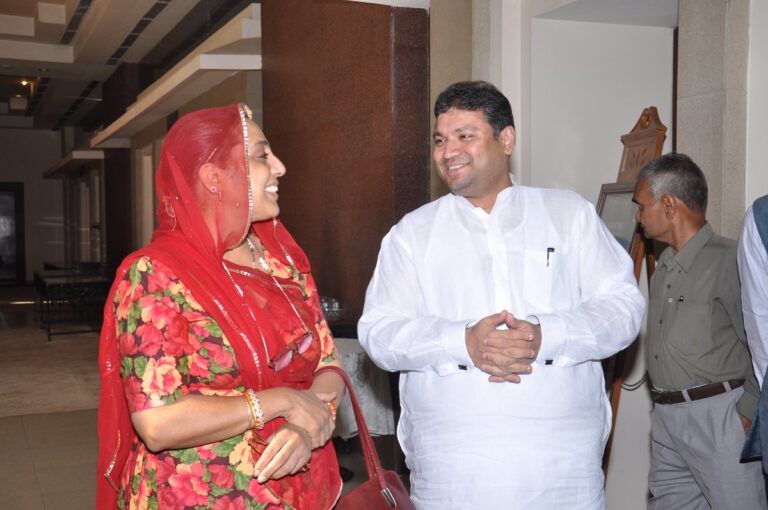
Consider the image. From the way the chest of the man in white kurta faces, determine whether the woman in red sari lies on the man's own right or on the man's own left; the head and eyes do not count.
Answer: on the man's own right

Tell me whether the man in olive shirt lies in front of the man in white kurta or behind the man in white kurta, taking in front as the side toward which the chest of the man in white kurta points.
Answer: behind

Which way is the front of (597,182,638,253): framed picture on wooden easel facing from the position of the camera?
facing the viewer and to the left of the viewer

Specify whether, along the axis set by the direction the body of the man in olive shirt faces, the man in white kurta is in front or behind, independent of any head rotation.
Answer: in front

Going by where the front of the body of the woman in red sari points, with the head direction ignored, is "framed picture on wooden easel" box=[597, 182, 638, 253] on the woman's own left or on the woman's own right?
on the woman's own left

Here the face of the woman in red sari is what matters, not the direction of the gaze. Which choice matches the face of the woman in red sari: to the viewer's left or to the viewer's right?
to the viewer's right

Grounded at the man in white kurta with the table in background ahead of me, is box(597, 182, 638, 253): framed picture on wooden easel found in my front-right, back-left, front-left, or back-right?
front-right

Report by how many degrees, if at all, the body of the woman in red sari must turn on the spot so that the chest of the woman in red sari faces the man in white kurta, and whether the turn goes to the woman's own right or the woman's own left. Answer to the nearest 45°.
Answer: approximately 45° to the woman's own left

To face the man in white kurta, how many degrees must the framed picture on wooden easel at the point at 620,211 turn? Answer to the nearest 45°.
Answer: approximately 45° to its left

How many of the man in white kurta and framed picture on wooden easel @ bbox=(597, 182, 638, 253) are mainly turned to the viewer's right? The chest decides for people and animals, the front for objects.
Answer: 0

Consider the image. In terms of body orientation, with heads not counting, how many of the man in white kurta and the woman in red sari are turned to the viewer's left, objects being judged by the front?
0

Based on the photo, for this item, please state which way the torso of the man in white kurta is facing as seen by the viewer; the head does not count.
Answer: toward the camera

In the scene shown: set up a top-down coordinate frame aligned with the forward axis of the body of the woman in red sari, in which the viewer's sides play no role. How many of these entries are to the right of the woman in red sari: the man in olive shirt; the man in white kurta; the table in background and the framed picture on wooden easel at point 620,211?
0

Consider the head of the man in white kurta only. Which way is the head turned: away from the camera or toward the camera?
toward the camera

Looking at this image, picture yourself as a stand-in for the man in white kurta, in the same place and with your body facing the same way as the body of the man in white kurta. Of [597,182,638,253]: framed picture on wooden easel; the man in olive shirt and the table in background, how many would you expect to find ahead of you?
0

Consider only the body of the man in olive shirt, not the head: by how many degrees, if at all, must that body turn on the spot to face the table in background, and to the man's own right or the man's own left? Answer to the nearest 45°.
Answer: approximately 90° to the man's own right

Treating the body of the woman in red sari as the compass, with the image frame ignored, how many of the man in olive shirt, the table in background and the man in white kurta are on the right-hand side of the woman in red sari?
0

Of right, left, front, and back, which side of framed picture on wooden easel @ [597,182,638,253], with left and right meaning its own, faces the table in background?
right
